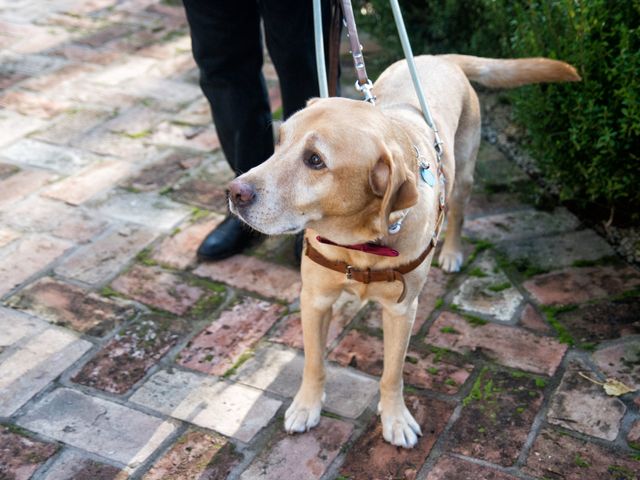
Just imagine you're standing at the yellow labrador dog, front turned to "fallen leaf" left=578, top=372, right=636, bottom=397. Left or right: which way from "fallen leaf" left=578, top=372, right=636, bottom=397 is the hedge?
left

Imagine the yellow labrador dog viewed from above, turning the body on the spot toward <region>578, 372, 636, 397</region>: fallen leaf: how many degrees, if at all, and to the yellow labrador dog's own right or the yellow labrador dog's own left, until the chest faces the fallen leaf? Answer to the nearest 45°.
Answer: approximately 135° to the yellow labrador dog's own left

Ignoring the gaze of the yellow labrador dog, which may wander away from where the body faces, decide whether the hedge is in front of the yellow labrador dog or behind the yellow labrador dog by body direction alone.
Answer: behind

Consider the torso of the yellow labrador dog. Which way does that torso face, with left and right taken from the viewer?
facing the viewer and to the left of the viewer

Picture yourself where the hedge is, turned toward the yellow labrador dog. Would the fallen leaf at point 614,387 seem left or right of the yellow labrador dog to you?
left
